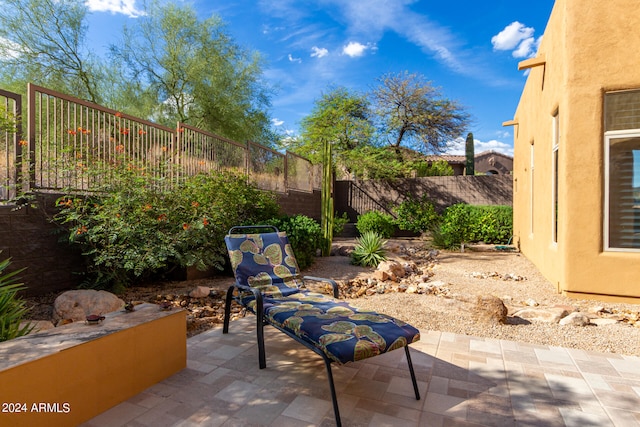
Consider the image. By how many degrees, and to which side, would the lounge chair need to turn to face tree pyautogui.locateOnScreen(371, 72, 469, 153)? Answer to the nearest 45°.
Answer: approximately 135° to its left

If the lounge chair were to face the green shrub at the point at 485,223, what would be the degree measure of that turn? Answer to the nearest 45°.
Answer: approximately 90° to its left

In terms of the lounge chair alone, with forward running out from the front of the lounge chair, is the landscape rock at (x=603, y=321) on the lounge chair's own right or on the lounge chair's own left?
on the lounge chair's own left

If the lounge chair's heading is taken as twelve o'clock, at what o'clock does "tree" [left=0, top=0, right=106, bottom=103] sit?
The tree is roughly at 6 o'clock from the lounge chair.

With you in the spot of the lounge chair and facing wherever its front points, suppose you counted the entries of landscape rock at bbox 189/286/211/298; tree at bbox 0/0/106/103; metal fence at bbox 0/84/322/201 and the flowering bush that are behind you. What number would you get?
4

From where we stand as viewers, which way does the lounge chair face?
facing the viewer and to the right of the viewer

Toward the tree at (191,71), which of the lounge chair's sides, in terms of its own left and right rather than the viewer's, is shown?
back

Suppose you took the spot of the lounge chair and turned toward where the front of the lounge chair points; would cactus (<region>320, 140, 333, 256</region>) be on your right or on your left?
on your left

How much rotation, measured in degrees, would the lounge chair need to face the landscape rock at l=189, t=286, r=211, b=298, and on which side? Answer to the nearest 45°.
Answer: approximately 180°

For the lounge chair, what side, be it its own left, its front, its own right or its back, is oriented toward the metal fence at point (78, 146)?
back

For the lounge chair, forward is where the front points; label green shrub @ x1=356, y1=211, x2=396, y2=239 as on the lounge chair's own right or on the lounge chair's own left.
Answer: on the lounge chair's own left

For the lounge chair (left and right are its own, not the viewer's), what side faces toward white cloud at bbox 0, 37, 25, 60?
back

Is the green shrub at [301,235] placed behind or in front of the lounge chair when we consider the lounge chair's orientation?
behind

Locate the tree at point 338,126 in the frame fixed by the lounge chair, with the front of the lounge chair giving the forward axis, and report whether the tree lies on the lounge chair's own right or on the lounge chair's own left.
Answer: on the lounge chair's own left
